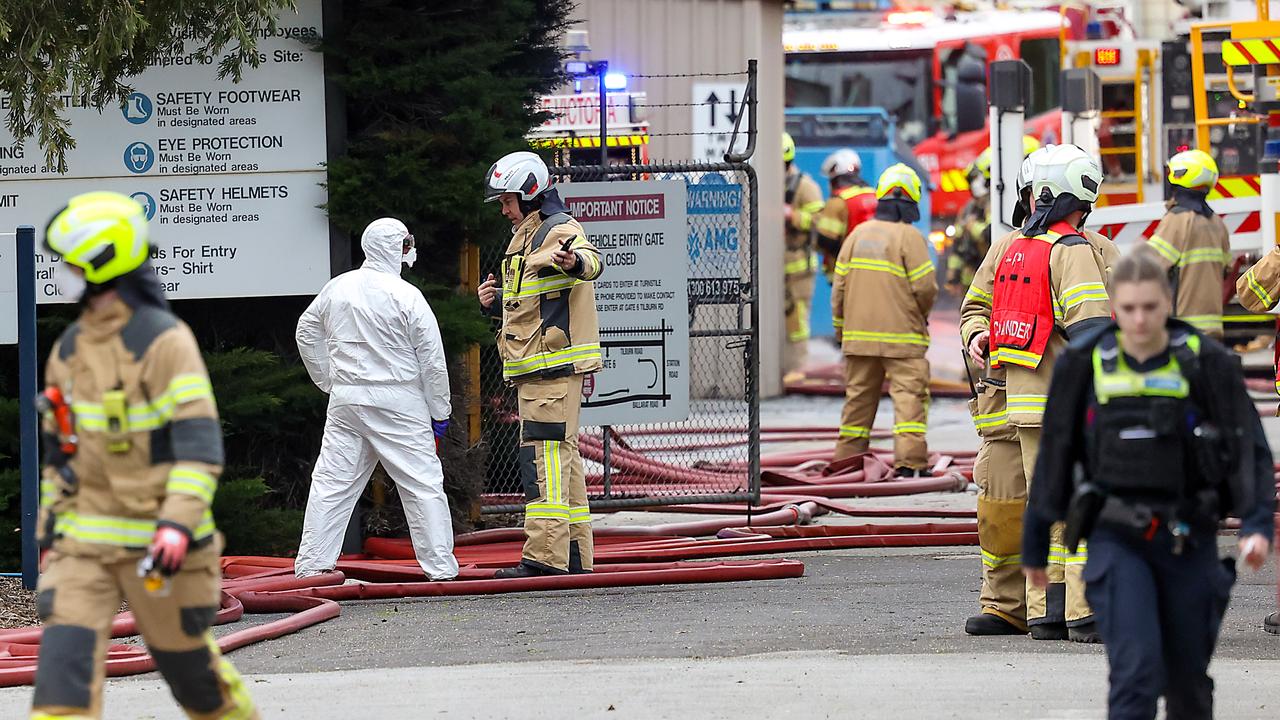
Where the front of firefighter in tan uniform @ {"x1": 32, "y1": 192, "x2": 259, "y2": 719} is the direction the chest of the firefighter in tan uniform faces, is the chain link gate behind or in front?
behind

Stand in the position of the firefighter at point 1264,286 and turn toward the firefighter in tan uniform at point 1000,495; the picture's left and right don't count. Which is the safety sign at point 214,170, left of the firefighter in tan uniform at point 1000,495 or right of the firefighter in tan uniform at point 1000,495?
right

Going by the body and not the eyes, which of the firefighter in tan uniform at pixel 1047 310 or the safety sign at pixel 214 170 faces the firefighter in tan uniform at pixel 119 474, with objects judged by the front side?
the safety sign

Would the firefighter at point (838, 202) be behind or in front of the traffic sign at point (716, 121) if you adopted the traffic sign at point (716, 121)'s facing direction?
behind

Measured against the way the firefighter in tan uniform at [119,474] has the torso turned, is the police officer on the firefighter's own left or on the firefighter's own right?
on the firefighter's own left

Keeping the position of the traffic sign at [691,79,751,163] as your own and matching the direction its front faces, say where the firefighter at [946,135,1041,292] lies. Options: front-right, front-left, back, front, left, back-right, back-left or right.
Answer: back-left

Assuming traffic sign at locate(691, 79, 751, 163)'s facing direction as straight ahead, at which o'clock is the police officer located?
The police officer is roughly at 12 o'clock from the traffic sign.

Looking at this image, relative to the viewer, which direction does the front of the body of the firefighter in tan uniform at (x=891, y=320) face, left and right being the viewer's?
facing away from the viewer

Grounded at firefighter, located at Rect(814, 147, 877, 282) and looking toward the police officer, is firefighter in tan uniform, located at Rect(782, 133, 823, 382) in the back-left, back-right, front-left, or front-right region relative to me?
back-right
